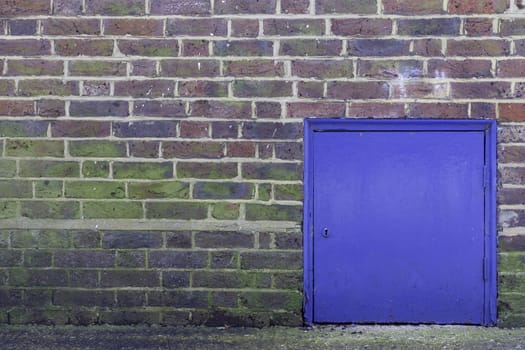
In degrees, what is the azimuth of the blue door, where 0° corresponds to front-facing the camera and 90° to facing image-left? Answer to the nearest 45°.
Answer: approximately 0°
